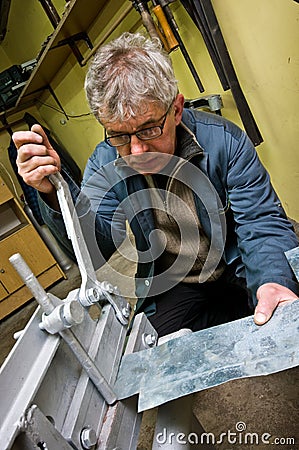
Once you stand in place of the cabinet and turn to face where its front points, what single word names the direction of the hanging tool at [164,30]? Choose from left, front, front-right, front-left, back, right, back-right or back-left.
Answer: front-left

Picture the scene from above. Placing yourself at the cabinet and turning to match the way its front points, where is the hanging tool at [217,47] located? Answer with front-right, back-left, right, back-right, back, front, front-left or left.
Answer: front-left

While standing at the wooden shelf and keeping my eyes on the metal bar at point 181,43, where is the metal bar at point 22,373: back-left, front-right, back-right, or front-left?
front-right

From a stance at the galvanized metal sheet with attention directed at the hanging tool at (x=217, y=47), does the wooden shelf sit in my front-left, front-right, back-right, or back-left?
front-left

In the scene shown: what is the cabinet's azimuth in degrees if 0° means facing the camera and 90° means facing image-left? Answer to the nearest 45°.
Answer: approximately 0°

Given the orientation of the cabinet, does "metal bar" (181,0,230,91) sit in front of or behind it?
in front

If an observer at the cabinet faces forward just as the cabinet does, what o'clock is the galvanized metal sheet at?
The galvanized metal sheet is roughly at 12 o'clock from the cabinet.

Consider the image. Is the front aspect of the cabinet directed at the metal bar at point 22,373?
yes

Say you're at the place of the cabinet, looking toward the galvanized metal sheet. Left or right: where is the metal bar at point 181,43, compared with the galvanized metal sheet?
left
